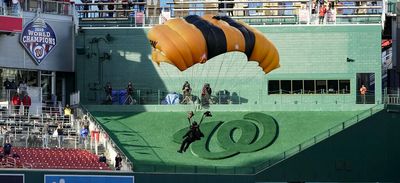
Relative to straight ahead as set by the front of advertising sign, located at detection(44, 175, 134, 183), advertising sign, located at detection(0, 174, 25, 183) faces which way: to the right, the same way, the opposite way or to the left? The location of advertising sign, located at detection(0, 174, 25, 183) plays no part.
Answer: the same way

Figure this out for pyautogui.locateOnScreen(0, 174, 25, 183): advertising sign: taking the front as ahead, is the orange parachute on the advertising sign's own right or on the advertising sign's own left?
on the advertising sign's own left

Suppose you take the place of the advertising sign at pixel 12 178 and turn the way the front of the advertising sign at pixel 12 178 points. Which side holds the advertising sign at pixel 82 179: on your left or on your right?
on your left

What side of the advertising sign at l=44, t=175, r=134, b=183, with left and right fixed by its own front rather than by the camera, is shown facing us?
front

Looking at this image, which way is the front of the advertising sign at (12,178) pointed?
toward the camera

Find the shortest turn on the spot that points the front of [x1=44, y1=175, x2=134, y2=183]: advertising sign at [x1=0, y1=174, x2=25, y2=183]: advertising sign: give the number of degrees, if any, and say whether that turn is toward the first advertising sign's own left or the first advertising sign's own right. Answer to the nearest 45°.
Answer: approximately 90° to the first advertising sign's own right

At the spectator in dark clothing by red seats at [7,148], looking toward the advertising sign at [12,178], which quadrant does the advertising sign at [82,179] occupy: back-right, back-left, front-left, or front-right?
front-left

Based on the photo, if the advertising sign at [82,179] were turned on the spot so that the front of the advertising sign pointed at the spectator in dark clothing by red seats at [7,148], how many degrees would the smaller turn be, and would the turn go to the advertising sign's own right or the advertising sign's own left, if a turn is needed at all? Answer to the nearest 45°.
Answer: approximately 135° to the advertising sign's own right

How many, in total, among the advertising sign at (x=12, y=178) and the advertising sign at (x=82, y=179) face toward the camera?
2
